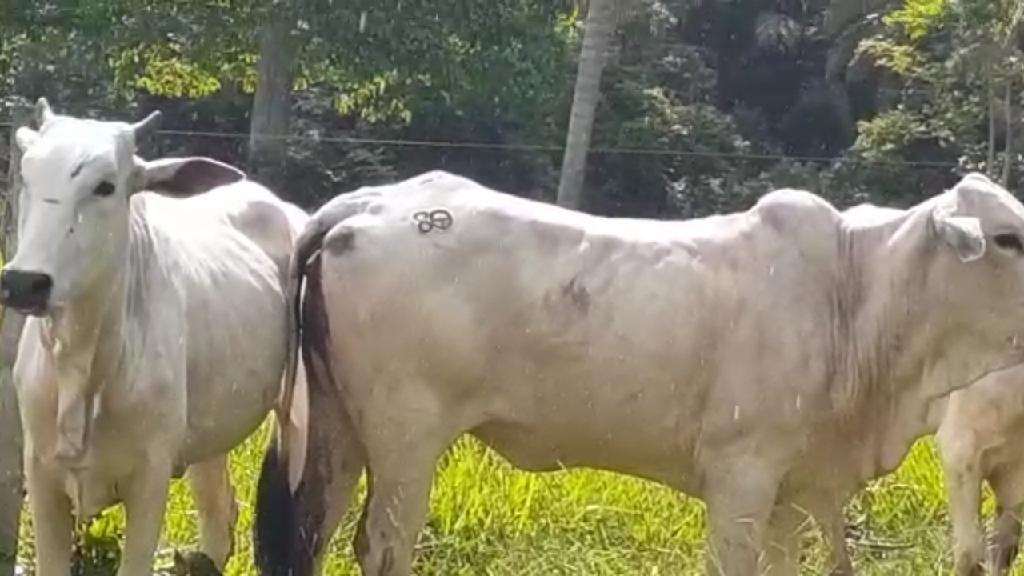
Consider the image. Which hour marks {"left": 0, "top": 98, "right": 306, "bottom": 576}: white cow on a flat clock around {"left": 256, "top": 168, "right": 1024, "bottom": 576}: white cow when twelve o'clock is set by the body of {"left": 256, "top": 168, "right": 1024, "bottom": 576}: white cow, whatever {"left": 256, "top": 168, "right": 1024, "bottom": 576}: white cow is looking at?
{"left": 0, "top": 98, "right": 306, "bottom": 576}: white cow is roughly at 5 o'clock from {"left": 256, "top": 168, "right": 1024, "bottom": 576}: white cow.

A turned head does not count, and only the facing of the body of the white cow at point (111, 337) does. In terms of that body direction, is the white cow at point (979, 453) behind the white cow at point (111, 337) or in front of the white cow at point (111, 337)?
behind

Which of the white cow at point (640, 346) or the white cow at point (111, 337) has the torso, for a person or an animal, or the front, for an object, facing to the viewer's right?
the white cow at point (640, 346)

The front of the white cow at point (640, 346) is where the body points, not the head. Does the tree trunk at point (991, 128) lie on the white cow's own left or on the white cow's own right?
on the white cow's own left

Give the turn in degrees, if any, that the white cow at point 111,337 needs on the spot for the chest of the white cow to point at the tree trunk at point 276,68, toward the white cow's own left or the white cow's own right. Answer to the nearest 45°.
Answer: approximately 135° to the white cow's own right

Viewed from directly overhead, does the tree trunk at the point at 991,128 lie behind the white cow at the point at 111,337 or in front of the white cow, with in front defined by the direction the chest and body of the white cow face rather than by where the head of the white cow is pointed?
behind

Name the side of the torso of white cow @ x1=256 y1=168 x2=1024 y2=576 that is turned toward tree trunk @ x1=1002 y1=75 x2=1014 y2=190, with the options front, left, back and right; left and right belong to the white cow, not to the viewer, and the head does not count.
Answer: left

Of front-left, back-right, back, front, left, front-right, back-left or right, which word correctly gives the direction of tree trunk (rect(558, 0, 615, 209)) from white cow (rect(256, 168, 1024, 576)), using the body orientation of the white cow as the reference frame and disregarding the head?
left

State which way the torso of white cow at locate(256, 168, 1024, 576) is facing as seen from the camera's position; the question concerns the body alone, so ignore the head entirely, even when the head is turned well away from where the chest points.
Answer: to the viewer's right

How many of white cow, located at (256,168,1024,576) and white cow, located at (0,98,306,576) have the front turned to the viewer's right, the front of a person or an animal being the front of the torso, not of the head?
1
